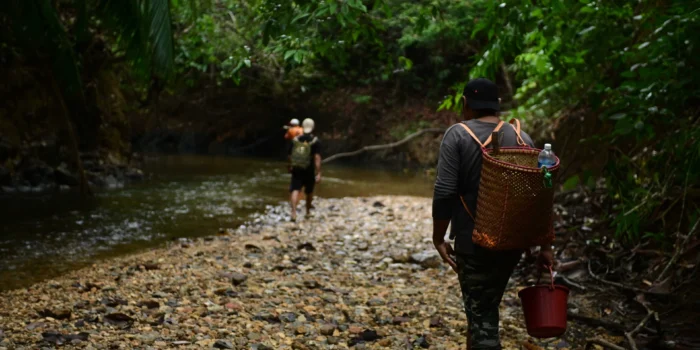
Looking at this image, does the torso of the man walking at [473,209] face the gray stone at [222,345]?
no

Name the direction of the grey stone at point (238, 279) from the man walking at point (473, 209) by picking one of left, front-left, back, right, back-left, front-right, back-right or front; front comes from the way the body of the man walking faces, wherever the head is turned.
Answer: front-left

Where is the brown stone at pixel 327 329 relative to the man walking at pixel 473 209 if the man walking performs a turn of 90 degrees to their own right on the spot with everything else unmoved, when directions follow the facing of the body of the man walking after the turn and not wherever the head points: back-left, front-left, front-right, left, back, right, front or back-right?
back-left

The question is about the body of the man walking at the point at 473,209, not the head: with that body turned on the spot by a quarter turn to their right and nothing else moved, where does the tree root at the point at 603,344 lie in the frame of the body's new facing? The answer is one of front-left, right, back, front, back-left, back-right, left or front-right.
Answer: front-left

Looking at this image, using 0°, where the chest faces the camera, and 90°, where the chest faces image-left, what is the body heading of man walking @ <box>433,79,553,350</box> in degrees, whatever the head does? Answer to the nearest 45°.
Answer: approximately 180°

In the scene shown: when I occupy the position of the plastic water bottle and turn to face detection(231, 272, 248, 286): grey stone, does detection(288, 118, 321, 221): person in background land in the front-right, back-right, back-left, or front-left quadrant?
front-right

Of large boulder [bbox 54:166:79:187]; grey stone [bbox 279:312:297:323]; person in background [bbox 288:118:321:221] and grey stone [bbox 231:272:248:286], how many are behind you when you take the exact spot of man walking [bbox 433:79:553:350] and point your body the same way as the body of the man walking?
0

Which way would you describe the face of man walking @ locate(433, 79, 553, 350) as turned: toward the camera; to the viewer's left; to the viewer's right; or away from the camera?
away from the camera

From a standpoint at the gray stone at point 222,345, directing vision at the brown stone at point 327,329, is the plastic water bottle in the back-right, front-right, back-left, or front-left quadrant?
front-right

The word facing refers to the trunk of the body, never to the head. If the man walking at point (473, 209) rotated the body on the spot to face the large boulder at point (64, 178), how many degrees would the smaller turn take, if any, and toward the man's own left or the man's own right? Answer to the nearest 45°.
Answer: approximately 45° to the man's own left

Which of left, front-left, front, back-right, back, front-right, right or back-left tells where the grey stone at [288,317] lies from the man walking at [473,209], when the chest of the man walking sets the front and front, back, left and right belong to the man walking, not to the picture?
front-left

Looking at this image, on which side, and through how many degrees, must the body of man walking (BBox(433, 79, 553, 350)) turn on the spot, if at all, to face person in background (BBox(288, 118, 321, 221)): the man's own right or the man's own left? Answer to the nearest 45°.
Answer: approximately 45° to the man's own left

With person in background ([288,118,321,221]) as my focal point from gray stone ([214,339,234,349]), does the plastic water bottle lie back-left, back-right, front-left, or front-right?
back-right
